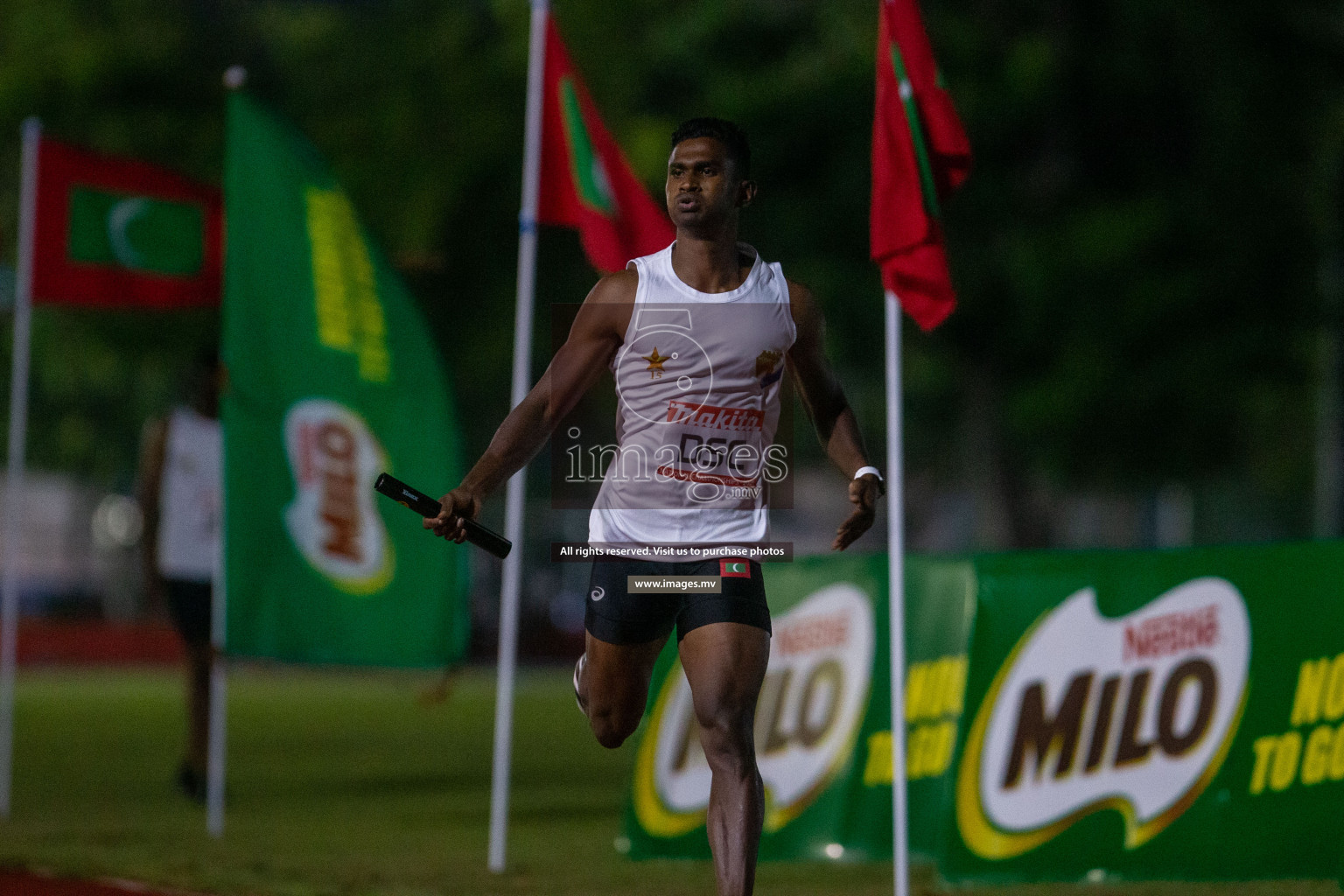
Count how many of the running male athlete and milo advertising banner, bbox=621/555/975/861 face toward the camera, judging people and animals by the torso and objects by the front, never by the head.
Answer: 2

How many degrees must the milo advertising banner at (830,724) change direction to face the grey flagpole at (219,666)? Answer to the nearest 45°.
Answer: approximately 90° to its right

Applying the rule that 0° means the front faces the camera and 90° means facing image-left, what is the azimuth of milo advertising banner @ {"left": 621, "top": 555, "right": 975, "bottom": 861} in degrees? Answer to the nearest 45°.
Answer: approximately 0°

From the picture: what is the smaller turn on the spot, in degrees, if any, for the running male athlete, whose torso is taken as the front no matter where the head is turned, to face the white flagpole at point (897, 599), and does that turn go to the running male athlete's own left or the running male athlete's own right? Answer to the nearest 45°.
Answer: approximately 135° to the running male athlete's own left

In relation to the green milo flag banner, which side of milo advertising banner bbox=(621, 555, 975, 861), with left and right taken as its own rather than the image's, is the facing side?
right

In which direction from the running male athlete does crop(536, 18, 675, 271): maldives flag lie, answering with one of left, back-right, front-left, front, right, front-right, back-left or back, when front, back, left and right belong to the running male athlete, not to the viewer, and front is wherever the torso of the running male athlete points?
back

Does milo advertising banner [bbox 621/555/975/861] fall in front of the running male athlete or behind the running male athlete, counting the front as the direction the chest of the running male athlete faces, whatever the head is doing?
behind
